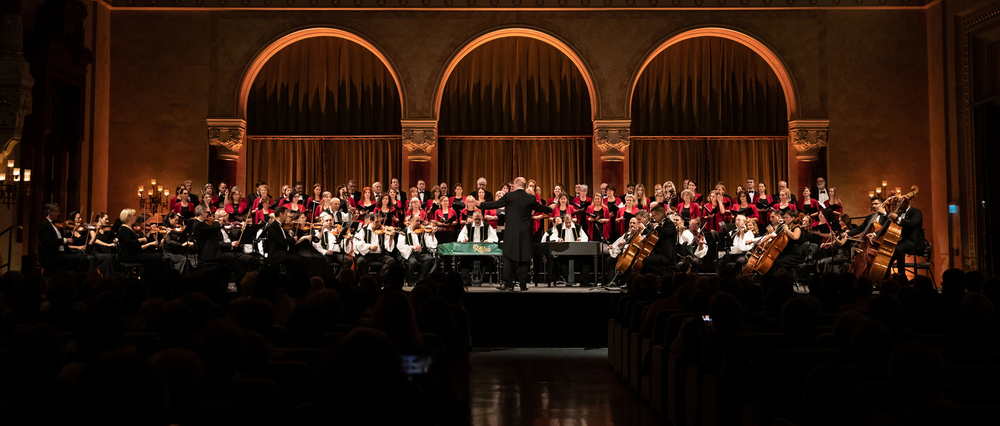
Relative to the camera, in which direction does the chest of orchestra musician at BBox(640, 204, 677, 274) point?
to the viewer's left

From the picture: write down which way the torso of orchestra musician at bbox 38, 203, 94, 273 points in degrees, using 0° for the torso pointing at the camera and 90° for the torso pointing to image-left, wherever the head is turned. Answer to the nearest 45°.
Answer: approximately 270°

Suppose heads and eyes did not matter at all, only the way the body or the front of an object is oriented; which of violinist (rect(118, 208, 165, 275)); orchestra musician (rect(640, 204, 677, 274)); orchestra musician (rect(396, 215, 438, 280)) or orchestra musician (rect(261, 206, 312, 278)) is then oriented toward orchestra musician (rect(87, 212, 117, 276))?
orchestra musician (rect(640, 204, 677, 274))

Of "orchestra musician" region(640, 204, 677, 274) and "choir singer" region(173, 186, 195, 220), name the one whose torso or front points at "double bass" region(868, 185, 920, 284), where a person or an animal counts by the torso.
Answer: "choir singer" region(173, 186, 195, 220)

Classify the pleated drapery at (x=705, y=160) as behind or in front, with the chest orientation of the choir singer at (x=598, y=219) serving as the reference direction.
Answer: behind

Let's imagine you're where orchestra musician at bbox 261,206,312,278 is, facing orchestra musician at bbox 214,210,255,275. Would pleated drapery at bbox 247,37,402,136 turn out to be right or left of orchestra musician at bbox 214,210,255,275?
right

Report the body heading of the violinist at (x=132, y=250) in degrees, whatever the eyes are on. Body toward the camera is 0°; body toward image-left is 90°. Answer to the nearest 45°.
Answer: approximately 270°

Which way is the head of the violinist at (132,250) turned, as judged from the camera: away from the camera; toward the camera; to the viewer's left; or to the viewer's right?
to the viewer's right

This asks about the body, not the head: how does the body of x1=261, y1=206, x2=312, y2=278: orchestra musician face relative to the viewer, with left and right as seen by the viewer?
facing to the right of the viewer

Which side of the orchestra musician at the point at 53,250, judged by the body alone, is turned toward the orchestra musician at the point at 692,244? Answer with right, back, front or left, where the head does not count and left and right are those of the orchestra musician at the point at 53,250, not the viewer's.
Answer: front

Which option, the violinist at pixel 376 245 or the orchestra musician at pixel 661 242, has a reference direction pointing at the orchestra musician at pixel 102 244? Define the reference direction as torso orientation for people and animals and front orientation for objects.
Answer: the orchestra musician at pixel 661 242
